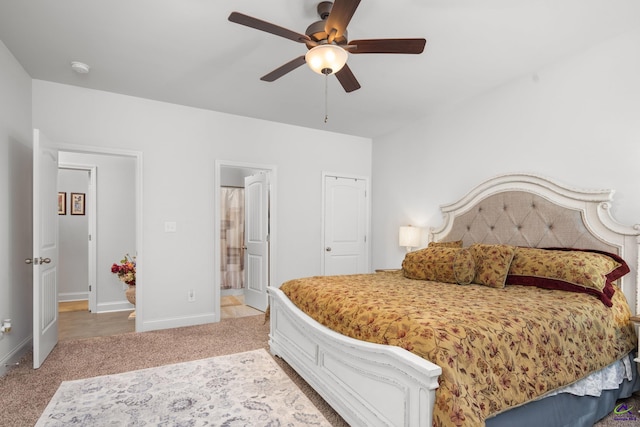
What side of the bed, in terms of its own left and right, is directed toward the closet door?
right

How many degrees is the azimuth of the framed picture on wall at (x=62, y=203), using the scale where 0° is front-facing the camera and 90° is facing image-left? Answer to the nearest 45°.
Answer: approximately 0°

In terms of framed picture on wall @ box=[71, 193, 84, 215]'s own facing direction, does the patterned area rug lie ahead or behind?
ahead

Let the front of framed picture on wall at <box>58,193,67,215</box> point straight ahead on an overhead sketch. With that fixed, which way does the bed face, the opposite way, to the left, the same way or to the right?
to the right

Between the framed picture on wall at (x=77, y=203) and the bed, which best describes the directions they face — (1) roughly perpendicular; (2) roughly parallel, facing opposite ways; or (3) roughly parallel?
roughly perpendicular

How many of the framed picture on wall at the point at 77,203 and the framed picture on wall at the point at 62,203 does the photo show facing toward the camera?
2

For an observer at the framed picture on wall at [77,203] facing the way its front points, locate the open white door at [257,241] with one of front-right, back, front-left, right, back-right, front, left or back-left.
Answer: front-left

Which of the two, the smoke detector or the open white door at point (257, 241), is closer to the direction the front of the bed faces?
the smoke detector

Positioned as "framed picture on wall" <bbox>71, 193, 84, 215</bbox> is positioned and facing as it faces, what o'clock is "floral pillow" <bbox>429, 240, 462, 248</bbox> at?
The floral pillow is roughly at 11 o'clock from the framed picture on wall.

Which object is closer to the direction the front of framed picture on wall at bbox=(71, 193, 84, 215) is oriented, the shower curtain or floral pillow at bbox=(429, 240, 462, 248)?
the floral pillow

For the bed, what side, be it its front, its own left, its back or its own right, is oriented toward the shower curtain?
right

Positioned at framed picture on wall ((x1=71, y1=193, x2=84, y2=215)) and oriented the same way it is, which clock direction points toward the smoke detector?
The smoke detector is roughly at 12 o'clock from the framed picture on wall.
